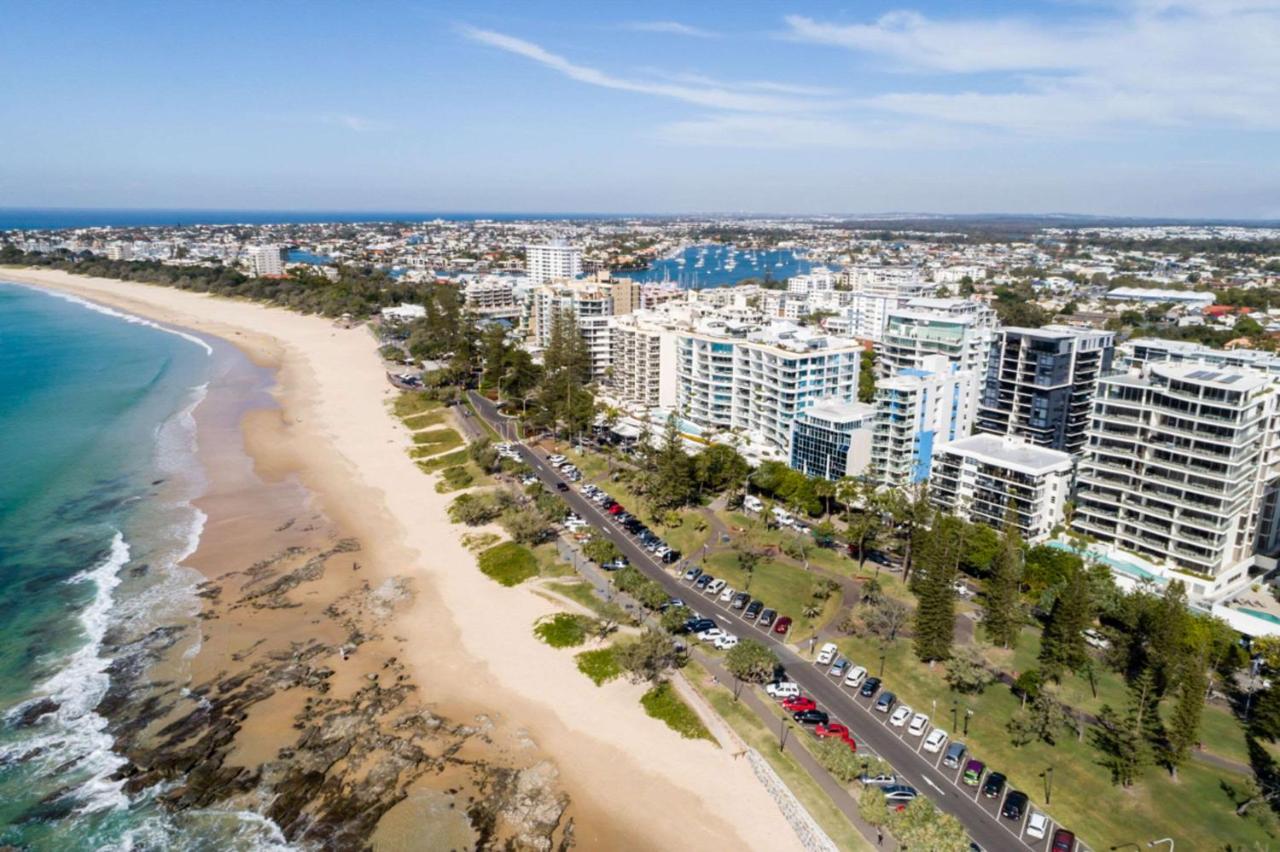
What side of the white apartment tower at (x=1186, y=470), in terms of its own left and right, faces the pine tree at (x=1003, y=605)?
front

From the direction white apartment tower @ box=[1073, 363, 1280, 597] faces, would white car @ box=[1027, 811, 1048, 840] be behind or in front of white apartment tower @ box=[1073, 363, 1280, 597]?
in front

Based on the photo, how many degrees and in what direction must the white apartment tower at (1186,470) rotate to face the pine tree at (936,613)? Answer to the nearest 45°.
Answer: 0° — it already faces it

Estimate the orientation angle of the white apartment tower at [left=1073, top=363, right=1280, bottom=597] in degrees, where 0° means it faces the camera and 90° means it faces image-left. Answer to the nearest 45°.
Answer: approximately 45°

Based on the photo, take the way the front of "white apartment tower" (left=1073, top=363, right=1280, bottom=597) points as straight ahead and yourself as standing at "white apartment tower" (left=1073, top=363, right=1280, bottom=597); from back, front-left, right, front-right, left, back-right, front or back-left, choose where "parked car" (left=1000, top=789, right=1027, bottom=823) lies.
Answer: front-left

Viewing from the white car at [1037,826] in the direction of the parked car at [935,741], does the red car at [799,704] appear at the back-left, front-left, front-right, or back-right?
front-left

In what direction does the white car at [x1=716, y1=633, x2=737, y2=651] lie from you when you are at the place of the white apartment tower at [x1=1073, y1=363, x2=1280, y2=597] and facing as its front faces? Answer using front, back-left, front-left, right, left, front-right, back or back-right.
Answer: front

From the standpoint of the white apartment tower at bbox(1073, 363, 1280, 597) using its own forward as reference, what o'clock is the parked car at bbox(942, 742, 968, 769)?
The parked car is roughly at 11 o'clock from the white apartment tower.

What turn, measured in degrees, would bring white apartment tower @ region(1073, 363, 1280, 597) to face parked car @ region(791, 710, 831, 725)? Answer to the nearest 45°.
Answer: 0° — it already faces it

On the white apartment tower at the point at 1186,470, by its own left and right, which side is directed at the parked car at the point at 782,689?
front

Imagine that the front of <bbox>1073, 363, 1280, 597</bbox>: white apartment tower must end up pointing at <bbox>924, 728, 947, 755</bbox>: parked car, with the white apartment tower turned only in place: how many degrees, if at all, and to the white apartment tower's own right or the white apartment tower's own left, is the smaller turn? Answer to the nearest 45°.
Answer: approximately 45° to the white apartment tower's own left
